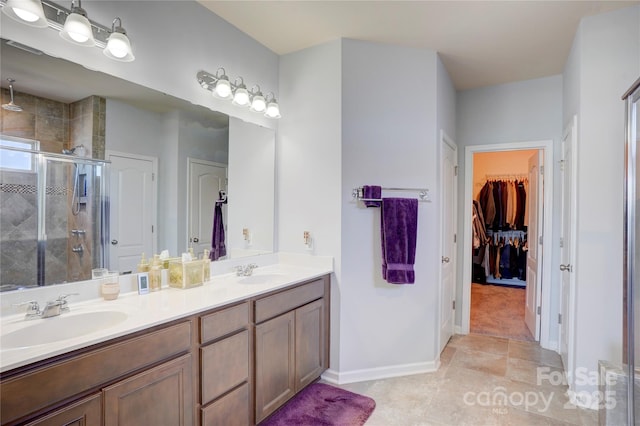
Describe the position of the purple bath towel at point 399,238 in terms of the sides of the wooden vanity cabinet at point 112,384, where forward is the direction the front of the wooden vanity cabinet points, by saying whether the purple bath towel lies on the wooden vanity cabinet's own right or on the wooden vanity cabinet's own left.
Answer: on the wooden vanity cabinet's own left

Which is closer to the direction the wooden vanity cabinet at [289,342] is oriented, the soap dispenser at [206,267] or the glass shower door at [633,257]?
the glass shower door

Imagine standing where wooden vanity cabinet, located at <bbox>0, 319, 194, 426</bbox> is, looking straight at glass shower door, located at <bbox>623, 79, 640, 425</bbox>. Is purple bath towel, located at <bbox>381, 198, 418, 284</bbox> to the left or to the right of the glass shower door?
left

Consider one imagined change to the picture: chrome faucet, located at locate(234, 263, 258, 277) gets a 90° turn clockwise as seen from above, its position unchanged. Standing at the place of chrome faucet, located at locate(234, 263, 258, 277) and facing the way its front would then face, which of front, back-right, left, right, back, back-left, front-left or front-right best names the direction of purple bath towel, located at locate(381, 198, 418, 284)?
back-left

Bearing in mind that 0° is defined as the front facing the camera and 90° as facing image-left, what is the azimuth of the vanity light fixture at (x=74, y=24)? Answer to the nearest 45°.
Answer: approximately 315°

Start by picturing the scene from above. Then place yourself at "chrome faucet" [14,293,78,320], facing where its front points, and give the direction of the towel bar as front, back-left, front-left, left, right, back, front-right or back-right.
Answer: front-left

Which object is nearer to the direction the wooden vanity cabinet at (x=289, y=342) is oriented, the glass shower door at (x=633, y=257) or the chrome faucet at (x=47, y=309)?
the glass shower door

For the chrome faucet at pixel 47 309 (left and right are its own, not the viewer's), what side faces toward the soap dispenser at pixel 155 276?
left

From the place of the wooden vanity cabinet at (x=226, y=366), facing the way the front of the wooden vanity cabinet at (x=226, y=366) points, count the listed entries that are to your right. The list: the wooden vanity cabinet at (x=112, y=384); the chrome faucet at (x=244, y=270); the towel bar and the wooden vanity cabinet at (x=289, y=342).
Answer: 1

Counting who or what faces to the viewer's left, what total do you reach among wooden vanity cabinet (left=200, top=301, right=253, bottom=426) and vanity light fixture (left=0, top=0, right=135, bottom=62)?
0

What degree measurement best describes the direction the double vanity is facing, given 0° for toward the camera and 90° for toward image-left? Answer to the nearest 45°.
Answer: approximately 315°

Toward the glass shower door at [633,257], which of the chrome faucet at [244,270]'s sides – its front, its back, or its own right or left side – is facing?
front
